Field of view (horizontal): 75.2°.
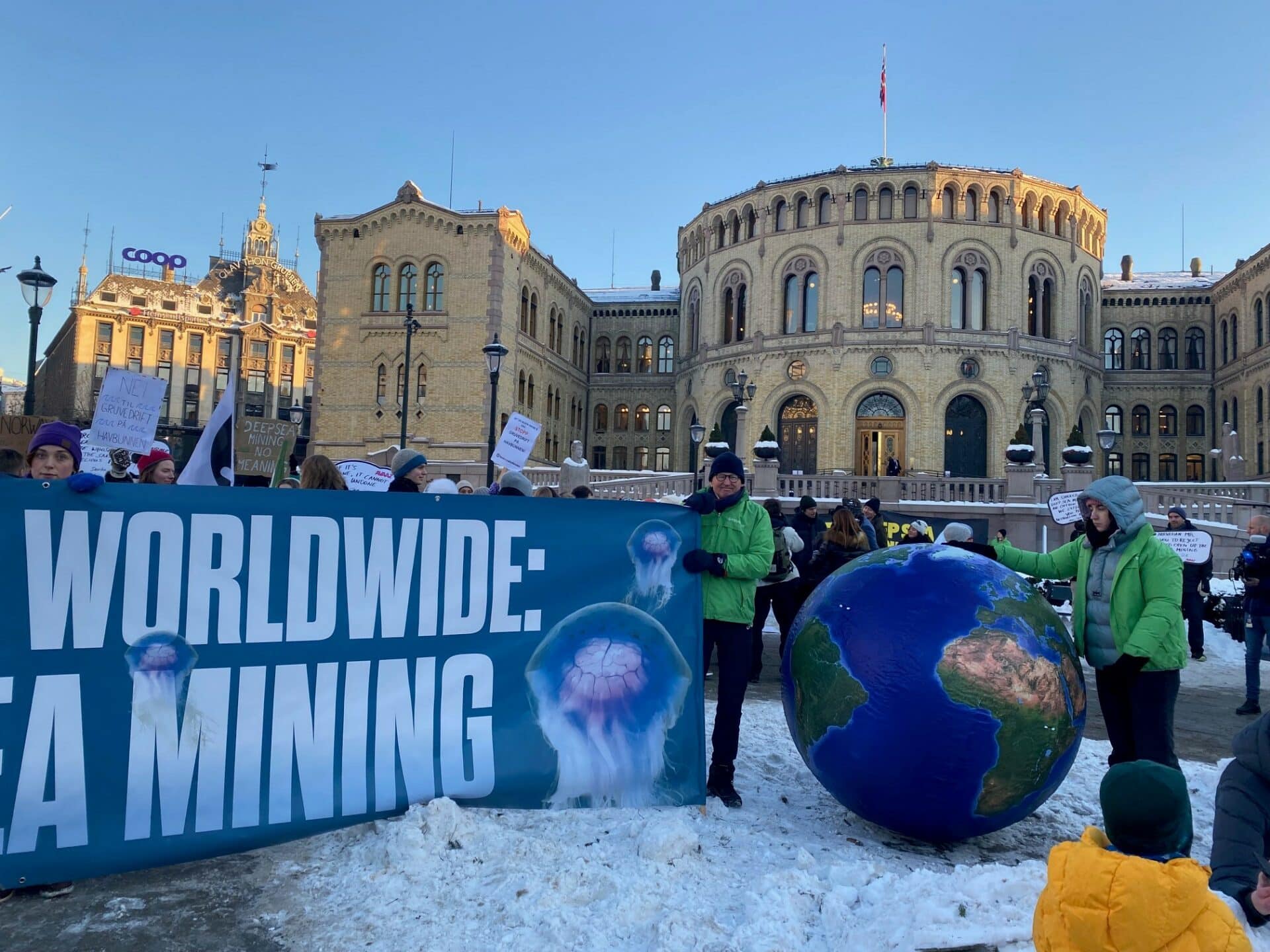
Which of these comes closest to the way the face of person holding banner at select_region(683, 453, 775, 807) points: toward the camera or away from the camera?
toward the camera

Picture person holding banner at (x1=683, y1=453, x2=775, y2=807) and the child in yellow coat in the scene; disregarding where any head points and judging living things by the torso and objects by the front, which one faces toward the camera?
the person holding banner

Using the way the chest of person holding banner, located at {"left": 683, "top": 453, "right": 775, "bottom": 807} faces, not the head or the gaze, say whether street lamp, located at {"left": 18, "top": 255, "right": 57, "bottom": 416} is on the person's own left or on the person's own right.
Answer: on the person's own right

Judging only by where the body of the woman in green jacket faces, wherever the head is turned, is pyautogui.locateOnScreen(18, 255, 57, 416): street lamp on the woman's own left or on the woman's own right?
on the woman's own right

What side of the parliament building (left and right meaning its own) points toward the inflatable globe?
front

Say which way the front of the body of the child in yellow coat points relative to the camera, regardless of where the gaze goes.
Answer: away from the camera

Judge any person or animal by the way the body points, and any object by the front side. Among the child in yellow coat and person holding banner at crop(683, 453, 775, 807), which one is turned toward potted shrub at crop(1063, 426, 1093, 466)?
the child in yellow coat

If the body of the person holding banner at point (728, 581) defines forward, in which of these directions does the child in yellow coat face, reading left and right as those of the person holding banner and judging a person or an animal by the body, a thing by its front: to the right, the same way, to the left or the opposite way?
the opposite way

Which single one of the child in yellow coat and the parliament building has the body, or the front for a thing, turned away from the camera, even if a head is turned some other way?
the child in yellow coat

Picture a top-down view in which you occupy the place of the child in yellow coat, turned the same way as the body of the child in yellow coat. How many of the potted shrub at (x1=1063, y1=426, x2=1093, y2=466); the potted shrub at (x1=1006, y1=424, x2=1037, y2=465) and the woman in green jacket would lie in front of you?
3

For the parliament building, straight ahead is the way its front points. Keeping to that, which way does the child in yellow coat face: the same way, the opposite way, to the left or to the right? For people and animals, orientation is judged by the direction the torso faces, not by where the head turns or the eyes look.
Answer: the opposite way

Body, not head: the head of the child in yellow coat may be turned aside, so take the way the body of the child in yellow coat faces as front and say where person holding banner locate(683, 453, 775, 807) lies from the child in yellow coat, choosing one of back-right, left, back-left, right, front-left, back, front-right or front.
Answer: front-left

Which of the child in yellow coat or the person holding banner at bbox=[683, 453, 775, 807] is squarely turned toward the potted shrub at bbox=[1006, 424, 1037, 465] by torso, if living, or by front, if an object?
the child in yellow coat

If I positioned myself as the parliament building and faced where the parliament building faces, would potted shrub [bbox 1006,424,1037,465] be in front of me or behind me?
in front

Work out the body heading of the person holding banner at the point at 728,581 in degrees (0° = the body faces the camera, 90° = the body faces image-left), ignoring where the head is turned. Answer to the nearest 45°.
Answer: approximately 0°

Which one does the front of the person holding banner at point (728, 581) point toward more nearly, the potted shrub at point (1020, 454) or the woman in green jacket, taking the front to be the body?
the woman in green jacket

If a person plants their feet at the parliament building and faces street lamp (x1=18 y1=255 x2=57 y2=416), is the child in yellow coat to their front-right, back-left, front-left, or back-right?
front-left

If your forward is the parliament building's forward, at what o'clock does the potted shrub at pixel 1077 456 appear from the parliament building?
The potted shrub is roughly at 11 o'clock from the parliament building.

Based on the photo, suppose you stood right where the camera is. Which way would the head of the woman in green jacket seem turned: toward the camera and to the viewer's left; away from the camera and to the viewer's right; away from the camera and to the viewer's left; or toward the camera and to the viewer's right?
toward the camera and to the viewer's left

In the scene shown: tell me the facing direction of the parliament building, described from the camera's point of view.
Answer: facing the viewer

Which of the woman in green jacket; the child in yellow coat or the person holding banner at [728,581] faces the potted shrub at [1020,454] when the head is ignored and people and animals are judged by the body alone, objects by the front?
the child in yellow coat
